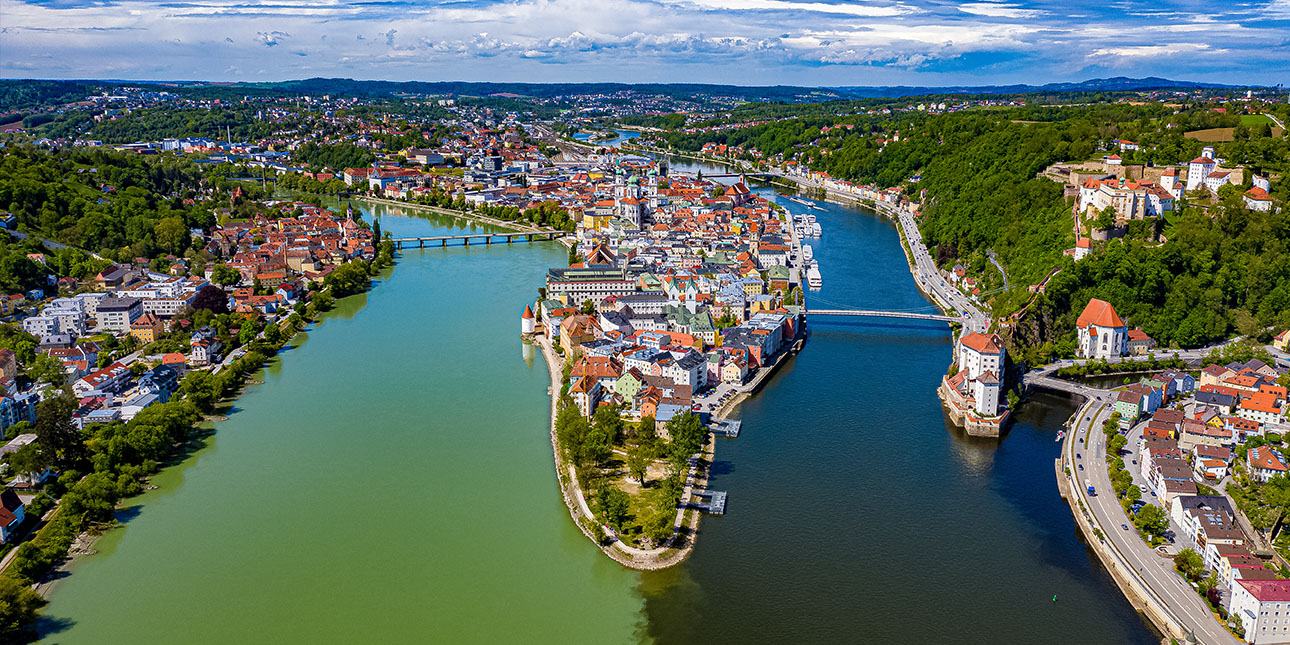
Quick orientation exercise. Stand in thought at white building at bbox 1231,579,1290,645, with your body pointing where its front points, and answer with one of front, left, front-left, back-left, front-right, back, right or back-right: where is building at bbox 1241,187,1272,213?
back-right

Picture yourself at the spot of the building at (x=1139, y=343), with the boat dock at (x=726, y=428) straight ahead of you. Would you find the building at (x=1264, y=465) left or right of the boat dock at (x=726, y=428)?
left

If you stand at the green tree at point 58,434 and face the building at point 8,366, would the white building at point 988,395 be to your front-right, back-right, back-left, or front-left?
back-right

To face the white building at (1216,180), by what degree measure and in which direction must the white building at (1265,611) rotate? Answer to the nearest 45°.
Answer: approximately 135° to its right

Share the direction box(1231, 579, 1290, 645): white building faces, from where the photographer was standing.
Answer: facing the viewer and to the left of the viewer

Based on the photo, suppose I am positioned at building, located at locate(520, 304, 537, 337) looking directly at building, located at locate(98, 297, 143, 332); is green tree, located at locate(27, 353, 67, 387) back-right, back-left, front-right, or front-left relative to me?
front-left

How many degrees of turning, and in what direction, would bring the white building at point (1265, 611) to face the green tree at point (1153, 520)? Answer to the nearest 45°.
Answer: approximately 90° to its right

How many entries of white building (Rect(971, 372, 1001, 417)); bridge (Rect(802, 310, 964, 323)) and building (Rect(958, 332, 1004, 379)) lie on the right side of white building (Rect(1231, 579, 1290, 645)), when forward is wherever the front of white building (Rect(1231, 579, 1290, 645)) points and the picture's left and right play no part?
3

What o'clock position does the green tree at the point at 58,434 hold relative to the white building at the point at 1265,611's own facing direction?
The green tree is roughly at 1 o'clock from the white building.

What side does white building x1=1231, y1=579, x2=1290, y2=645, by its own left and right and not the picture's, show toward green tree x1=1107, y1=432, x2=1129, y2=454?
right

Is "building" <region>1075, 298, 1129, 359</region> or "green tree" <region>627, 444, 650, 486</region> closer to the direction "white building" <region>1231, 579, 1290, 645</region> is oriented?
the green tree

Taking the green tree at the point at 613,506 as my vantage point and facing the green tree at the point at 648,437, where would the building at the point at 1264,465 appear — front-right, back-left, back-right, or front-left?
front-right

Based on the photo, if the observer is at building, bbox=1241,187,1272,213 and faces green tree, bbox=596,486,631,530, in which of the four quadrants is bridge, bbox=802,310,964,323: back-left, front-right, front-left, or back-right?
front-right
